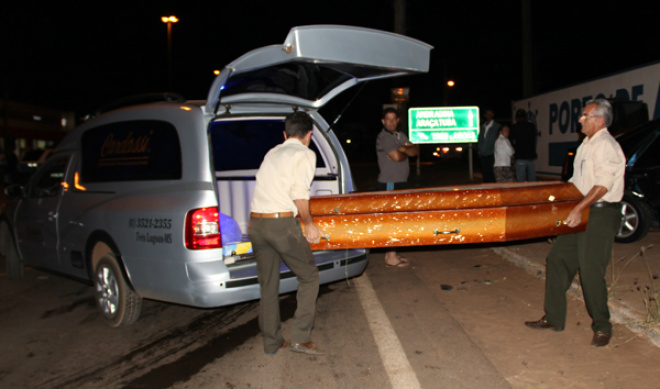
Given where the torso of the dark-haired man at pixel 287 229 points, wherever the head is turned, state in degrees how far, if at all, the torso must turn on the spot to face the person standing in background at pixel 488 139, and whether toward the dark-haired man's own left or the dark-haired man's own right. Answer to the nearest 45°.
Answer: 0° — they already face them

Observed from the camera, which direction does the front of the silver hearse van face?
facing away from the viewer and to the left of the viewer

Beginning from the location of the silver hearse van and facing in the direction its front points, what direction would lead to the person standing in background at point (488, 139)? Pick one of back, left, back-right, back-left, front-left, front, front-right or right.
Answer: right

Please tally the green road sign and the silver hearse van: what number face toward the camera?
1

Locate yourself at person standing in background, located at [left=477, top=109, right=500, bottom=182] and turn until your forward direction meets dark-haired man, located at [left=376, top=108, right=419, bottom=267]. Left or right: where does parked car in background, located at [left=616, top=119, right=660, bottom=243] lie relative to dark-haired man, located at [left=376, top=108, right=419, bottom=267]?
left

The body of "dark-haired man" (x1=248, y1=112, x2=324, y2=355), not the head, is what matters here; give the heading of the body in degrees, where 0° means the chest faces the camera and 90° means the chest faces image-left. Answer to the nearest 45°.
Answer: approximately 225°

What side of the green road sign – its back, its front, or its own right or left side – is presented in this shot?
front

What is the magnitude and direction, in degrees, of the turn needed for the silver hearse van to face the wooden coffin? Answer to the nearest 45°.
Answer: approximately 180°

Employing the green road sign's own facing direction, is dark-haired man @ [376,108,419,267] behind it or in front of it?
in front

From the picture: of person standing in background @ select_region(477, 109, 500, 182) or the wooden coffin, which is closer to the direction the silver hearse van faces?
the person standing in background

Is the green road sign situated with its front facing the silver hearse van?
yes

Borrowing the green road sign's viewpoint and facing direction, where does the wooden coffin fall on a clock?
The wooden coffin is roughly at 12 o'clock from the green road sign.
